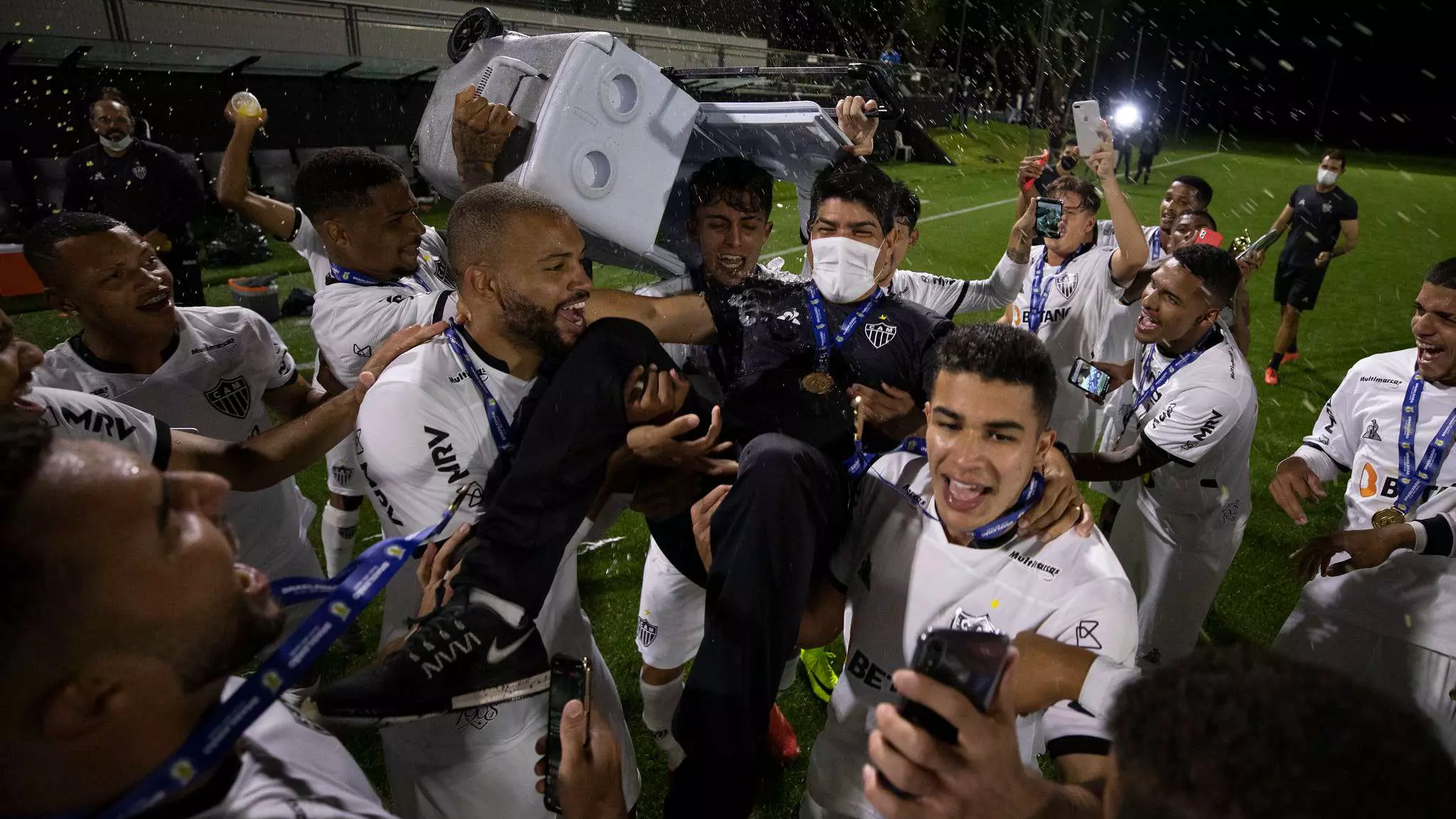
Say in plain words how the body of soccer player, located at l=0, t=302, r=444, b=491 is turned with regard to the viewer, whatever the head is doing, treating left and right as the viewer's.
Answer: facing to the right of the viewer

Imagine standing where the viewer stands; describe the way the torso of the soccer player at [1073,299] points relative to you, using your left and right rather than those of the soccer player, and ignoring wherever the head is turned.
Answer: facing the viewer and to the left of the viewer

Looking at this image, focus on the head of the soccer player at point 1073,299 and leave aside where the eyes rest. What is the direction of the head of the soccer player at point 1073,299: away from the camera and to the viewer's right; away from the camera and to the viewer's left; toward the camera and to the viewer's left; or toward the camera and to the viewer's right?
toward the camera and to the viewer's left

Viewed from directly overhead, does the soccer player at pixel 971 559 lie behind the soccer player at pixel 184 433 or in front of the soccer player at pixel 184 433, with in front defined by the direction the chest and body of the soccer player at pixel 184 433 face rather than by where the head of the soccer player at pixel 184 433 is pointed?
in front

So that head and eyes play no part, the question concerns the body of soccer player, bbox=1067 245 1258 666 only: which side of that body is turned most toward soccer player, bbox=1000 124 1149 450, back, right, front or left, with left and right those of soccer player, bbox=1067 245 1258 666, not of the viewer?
right

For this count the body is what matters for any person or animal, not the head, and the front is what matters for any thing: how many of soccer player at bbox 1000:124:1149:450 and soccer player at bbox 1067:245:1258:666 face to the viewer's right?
0

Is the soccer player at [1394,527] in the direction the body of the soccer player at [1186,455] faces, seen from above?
no

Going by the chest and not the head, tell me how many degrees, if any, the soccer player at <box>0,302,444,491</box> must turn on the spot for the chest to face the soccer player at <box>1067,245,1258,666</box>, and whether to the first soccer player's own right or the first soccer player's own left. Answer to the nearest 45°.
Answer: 0° — they already face them

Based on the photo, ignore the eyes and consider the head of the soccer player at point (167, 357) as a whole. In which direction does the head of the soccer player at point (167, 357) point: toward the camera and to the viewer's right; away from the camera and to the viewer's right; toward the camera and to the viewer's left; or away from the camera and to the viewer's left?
toward the camera and to the viewer's right

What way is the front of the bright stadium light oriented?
toward the camera
